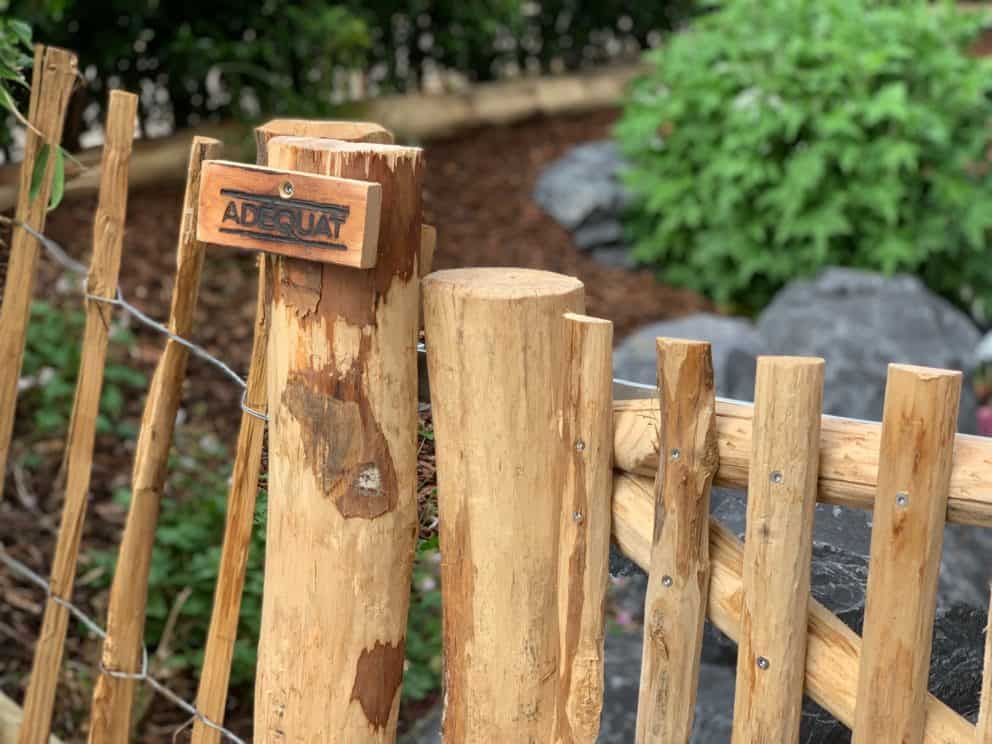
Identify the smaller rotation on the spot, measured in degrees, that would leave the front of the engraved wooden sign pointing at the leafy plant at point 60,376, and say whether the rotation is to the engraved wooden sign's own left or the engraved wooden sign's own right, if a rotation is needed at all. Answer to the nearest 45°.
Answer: approximately 135° to the engraved wooden sign's own right

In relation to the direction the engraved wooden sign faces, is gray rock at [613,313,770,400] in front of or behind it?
behind

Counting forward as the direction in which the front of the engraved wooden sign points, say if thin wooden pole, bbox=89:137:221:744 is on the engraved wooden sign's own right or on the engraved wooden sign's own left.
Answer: on the engraved wooden sign's own right

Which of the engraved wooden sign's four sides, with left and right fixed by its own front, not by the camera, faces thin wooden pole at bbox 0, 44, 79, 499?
right

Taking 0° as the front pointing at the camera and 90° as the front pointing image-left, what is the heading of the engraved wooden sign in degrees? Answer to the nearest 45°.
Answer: approximately 45°

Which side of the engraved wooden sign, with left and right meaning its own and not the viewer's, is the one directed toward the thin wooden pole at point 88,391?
right

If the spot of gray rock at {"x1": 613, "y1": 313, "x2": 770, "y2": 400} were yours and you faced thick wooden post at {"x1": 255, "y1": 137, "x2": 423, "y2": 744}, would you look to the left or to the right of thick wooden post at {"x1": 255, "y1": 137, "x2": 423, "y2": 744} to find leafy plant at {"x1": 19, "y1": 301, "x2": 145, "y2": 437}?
right
